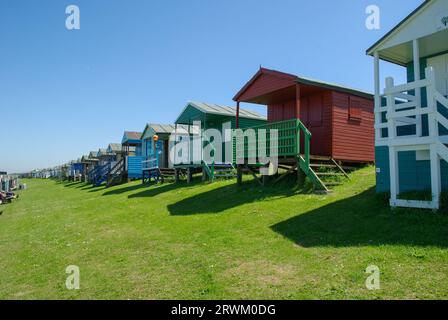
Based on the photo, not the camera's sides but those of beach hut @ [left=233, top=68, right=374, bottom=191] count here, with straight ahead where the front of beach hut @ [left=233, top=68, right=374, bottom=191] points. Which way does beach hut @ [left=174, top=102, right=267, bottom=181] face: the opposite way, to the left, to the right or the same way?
the same way

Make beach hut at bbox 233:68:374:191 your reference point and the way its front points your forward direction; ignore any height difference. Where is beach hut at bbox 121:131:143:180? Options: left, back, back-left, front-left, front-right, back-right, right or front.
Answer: right

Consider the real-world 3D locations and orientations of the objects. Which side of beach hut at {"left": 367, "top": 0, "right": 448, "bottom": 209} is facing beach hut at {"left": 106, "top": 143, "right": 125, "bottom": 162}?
right

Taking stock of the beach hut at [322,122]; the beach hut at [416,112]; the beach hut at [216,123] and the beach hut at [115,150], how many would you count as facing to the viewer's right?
0

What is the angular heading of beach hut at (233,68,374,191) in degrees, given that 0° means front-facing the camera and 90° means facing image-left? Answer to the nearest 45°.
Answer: approximately 45°

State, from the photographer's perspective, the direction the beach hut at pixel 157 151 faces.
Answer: facing the viewer and to the left of the viewer

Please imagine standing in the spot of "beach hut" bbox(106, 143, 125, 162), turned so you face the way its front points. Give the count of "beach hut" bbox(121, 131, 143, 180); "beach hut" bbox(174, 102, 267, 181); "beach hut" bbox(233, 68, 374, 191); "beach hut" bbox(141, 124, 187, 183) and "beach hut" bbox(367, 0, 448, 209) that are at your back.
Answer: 0

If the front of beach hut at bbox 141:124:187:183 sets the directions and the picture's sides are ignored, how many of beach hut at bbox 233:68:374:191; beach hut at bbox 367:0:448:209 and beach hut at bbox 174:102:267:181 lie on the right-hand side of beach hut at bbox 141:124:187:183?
0

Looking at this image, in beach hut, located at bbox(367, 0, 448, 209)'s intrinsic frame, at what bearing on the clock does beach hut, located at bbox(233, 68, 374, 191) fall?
beach hut, located at bbox(233, 68, 374, 191) is roughly at 3 o'clock from beach hut, located at bbox(367, 0, 448, 209).

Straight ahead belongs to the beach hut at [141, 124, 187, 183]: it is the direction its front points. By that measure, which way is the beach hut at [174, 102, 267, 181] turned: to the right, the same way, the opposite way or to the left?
the same way

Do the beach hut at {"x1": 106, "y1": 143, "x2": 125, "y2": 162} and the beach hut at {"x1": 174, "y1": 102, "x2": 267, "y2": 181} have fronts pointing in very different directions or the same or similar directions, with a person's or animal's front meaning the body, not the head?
same or similar directions

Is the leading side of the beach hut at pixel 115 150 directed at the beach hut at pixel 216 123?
no

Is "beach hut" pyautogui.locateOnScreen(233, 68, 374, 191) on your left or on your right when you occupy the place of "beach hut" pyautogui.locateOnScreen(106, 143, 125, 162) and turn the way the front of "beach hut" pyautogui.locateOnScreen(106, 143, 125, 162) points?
on your left

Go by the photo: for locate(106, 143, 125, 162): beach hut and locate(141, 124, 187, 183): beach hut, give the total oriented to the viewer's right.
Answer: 0

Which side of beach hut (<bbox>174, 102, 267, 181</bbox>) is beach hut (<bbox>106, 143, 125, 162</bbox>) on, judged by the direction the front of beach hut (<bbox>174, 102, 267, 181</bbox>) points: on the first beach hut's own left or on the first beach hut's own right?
on the first beach hut's own right

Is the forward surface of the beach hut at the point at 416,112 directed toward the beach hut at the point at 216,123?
no

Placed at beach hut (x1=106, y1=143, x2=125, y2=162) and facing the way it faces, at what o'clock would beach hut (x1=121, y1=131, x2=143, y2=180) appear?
beach hut (x1=121, y1=131, x2=143, y2=180) is roughly at 10 o'clock from beach hut (x1=106, y1=143, x2=125, y2=162).

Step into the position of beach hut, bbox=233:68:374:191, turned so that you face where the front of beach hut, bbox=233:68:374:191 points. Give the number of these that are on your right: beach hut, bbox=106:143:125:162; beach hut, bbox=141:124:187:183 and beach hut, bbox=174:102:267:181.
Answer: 3

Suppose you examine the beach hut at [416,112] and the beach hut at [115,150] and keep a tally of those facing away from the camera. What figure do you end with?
0
